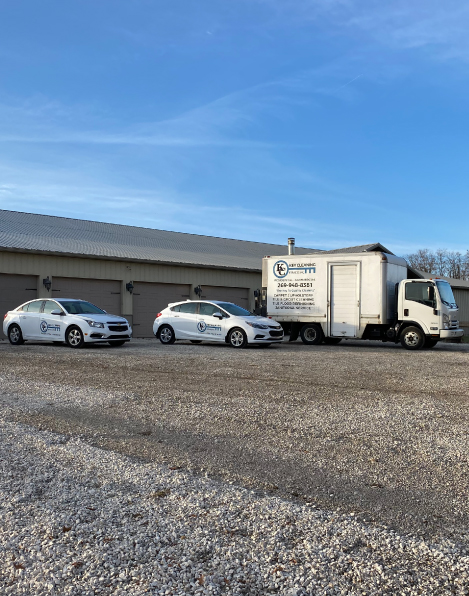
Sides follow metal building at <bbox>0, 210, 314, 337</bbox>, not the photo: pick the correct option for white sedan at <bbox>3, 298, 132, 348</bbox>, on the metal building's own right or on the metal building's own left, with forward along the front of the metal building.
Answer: on the metal building's own right

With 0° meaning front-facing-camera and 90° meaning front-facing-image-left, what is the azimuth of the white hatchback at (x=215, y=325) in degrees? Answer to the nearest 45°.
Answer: approximately 315°

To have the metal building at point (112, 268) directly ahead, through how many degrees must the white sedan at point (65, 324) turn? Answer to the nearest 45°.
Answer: approximately 135° to its left

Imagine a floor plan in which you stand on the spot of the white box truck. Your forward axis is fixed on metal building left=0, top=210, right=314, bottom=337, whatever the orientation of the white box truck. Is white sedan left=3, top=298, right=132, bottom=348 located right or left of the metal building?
left

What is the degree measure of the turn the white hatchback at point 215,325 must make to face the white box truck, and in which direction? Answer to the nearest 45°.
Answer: approximately 45° to its left

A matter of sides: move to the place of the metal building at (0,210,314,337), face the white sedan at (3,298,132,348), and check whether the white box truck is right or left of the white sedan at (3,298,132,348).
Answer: left

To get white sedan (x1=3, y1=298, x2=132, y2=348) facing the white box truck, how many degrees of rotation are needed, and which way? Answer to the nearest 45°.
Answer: approximately 45° to its left
